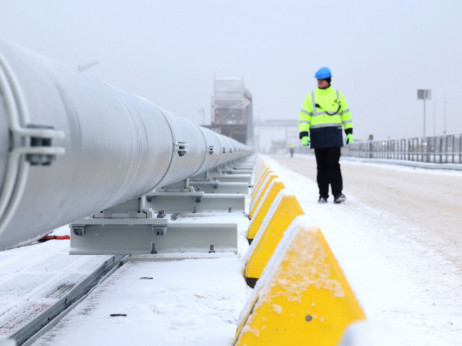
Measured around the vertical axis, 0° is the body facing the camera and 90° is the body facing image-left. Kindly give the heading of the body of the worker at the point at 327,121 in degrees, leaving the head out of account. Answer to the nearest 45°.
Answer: approximately 0°

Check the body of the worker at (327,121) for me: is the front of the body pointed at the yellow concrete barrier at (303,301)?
yes

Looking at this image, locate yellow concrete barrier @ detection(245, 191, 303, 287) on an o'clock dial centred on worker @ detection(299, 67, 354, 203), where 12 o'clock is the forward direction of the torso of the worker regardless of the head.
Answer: The yellow concrete barrier is roughly at 12 o'clock from the worker.

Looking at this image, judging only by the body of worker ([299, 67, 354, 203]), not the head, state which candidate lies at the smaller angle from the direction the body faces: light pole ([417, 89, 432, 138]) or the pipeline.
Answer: the pipeline

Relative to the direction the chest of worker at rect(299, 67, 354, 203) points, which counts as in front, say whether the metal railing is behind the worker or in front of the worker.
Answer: behind

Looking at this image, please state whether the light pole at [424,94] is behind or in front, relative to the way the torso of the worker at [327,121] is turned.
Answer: behind
